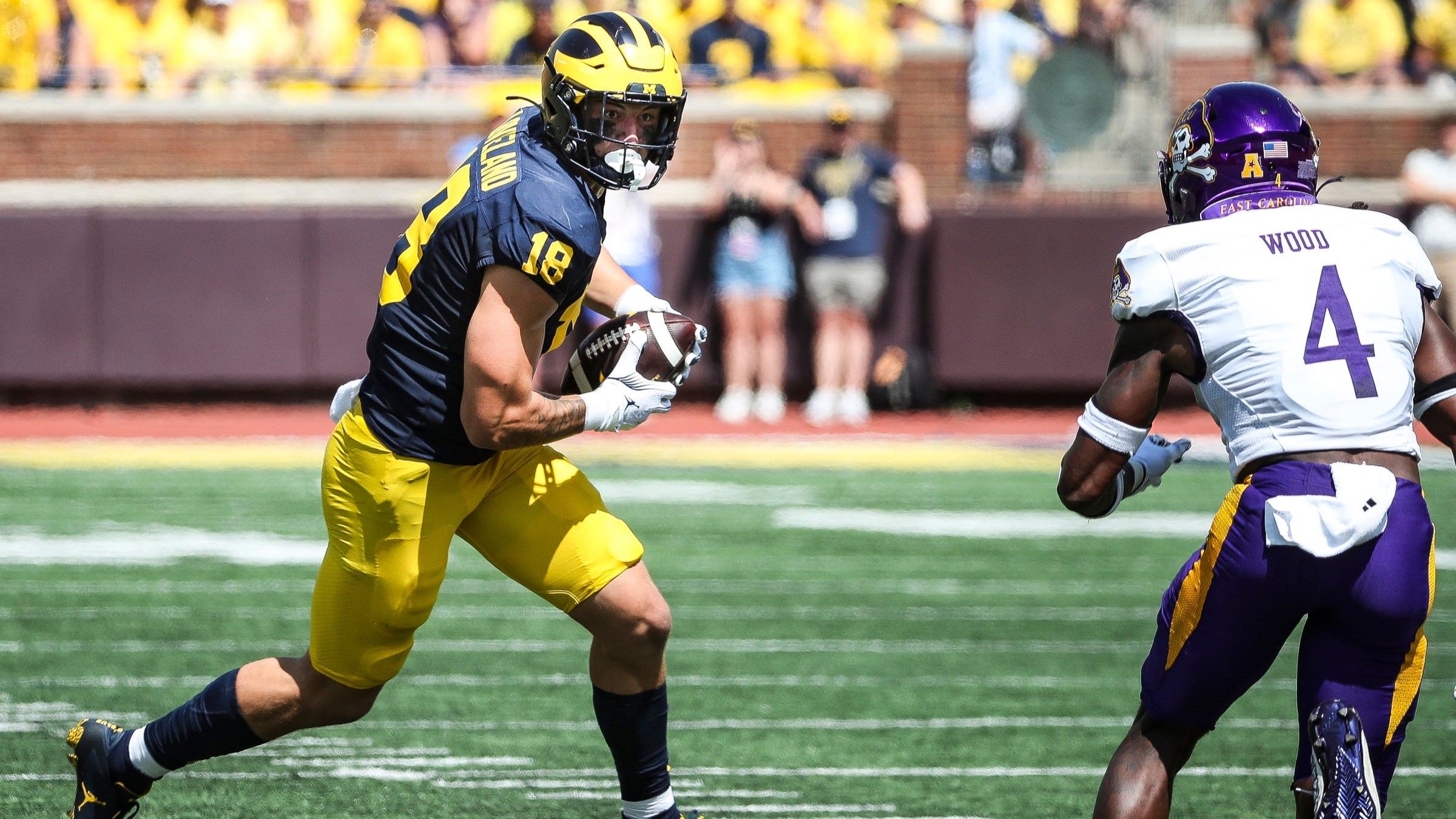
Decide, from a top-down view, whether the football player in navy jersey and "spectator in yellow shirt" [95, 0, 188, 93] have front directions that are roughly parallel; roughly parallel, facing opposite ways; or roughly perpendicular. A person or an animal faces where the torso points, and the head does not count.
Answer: roughly perpendicular

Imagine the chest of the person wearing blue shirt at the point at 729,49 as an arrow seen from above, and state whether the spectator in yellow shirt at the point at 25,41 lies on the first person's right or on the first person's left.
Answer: on the first person's right

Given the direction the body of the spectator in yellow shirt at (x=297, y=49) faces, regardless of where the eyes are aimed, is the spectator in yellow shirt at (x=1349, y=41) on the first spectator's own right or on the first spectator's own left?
on the first spectator's own left

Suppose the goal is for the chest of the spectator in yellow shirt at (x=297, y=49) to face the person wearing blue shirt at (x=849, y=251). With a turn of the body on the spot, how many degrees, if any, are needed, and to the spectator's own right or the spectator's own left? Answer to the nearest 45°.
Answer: approximately 45° to the spectator's own left

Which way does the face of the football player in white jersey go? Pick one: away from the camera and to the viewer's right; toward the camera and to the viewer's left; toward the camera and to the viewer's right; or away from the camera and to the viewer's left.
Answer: away from the camera and to the viewer's left

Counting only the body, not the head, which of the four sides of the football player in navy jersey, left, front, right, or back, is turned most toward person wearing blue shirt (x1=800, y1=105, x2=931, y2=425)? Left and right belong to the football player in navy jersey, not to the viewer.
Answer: left

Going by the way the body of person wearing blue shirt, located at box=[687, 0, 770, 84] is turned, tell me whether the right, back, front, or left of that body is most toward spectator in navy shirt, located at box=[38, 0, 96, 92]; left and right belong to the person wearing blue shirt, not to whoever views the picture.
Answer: right

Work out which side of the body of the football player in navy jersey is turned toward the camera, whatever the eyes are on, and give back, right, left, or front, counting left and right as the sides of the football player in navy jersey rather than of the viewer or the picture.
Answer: right
